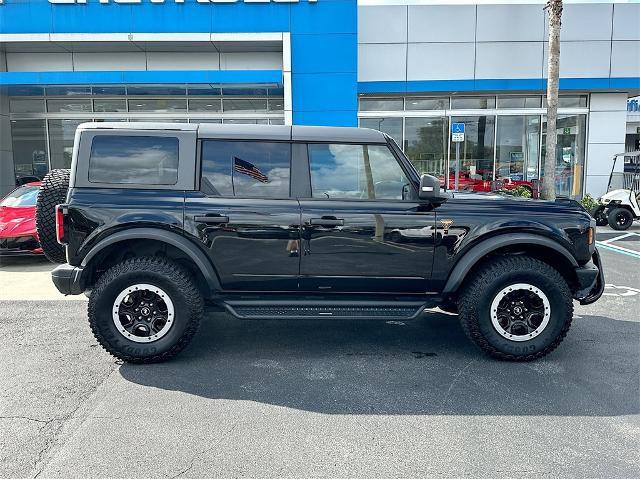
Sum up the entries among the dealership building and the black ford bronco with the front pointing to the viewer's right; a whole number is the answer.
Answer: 1

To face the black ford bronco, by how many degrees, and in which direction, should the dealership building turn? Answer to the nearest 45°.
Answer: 0° — it already faces it

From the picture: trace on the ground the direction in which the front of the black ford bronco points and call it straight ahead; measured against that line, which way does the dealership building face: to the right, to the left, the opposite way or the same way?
to the right

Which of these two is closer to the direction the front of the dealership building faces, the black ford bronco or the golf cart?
the black ford bronco

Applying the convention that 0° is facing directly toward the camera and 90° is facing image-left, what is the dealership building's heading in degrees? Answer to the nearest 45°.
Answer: approximately 0°

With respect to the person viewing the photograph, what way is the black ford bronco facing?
facing to the right of the viewer

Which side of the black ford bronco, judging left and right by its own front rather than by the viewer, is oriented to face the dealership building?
left

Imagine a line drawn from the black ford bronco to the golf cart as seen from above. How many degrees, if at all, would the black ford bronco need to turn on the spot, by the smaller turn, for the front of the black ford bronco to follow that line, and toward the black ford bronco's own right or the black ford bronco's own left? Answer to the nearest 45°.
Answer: approximately 45° to the black ford bronco's own left
